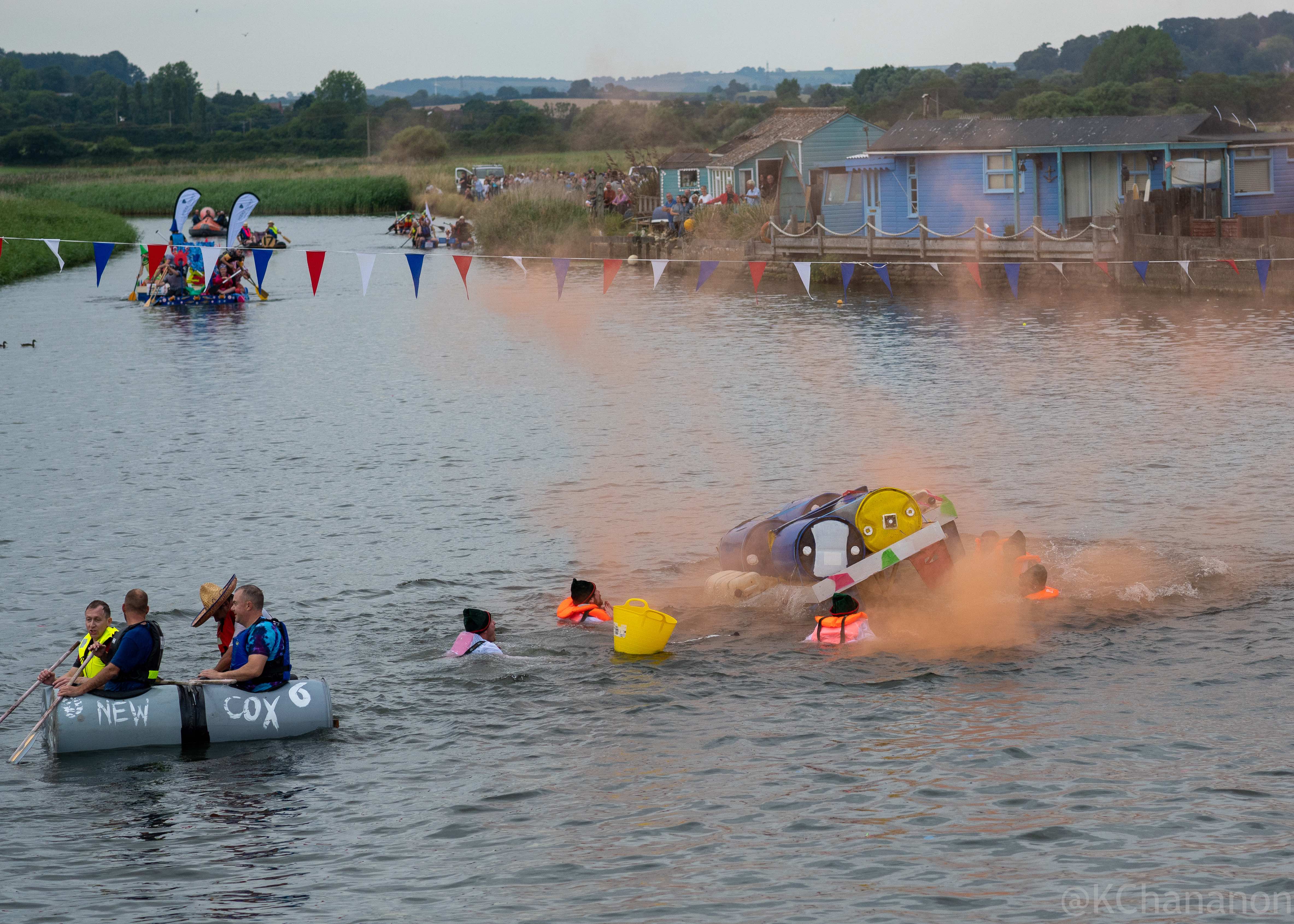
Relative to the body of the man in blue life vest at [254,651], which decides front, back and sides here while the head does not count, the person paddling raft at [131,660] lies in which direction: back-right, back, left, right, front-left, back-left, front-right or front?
front

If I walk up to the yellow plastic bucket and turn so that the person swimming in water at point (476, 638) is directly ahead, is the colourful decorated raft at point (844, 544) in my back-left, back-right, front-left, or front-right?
back-right

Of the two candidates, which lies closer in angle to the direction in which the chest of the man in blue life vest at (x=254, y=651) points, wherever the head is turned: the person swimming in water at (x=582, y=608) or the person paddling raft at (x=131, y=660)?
the person paddling raft

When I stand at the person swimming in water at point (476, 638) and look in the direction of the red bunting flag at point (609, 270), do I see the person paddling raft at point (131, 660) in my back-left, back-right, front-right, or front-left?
back-left

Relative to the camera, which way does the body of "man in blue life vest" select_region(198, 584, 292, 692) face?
to the viewer's left

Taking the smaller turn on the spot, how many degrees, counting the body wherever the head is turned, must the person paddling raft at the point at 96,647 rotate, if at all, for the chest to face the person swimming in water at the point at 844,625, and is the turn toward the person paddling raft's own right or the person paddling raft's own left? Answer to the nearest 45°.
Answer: approximately 135° to the person paddling raft's own left

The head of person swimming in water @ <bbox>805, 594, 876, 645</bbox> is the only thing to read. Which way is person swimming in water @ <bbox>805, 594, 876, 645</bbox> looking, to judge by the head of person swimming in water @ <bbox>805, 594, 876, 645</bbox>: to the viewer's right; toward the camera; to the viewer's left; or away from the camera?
away from the camera

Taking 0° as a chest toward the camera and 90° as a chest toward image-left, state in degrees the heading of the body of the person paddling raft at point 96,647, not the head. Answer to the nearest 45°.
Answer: approximately 45°

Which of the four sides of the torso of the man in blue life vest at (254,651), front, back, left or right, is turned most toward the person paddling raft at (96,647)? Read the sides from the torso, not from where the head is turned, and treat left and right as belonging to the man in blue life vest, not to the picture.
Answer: front
